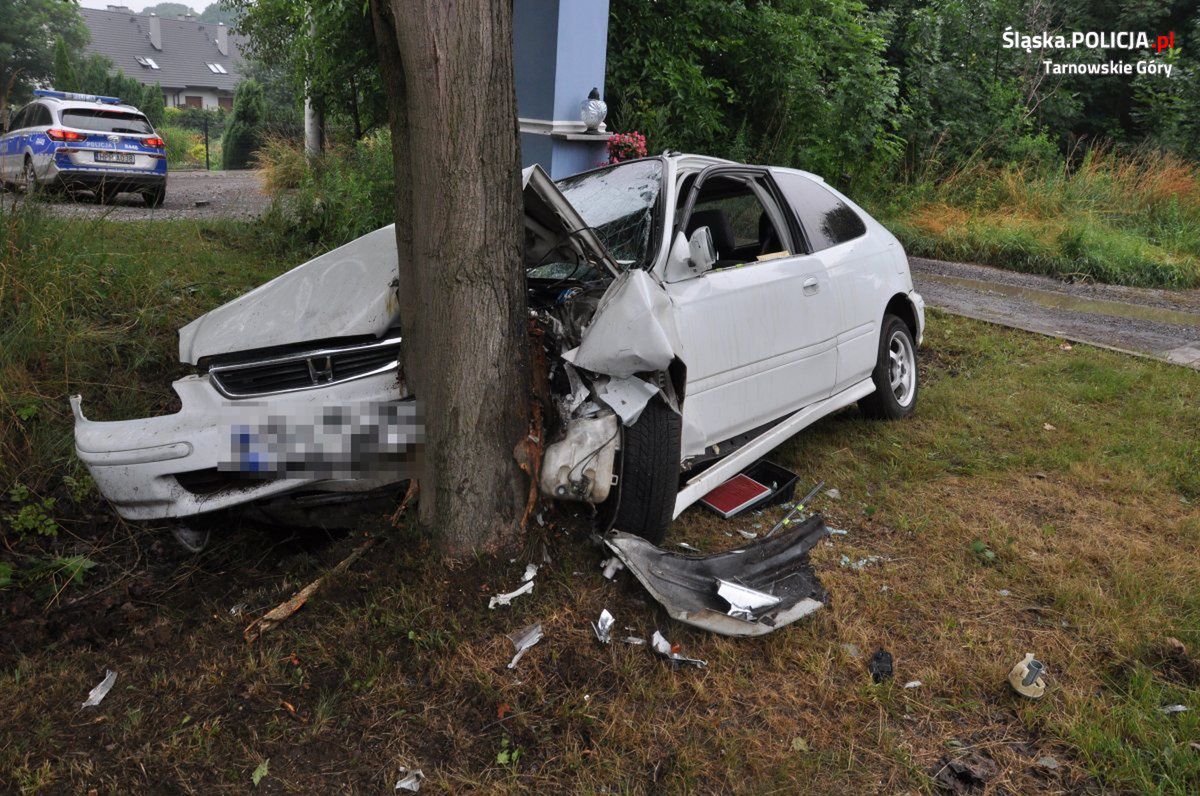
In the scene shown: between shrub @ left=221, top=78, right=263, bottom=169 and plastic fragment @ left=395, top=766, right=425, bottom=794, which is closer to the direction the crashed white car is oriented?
the plastic fragment

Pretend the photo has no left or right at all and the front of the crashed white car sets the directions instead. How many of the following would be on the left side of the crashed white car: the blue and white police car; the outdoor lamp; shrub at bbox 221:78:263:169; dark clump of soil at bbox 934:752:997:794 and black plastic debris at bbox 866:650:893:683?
2

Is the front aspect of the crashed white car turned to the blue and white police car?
no

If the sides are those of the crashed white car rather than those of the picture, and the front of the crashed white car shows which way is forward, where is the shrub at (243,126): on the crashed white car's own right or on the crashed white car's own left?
on the crashed white car's own right

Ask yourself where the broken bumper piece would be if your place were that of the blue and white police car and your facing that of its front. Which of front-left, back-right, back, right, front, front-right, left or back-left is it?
back-left

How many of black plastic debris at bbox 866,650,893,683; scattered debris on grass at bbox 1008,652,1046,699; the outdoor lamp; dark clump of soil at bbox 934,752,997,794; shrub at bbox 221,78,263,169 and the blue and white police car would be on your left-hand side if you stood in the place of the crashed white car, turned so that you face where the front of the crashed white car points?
3

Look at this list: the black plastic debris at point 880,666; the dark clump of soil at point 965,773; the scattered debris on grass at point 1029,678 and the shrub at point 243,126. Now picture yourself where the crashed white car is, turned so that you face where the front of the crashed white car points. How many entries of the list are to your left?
3

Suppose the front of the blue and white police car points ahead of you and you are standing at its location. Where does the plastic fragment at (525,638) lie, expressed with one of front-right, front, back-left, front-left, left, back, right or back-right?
back-left

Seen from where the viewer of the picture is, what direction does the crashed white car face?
facing the viewer and to the left of the viewer

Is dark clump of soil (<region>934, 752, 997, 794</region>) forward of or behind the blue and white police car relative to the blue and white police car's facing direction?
behind

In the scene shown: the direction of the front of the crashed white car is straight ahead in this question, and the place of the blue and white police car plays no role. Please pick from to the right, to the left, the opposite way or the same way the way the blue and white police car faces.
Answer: to the right

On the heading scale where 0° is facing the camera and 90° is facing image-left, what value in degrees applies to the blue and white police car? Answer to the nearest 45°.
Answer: approximately 135°

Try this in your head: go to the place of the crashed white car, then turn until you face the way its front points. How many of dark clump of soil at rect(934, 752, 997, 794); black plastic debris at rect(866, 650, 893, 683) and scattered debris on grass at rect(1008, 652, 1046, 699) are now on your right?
0

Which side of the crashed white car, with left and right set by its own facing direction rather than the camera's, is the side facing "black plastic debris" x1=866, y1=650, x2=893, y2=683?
left

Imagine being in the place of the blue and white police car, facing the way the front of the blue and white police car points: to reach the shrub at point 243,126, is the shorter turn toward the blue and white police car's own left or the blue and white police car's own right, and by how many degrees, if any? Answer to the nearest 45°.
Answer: approximately 45° to the blue and white police car's own right

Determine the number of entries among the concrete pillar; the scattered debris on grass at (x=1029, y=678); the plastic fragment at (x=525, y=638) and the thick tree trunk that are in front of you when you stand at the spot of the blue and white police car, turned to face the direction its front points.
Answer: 0

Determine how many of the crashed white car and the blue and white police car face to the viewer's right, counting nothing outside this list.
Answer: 0

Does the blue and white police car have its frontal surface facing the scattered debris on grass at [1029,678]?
no
